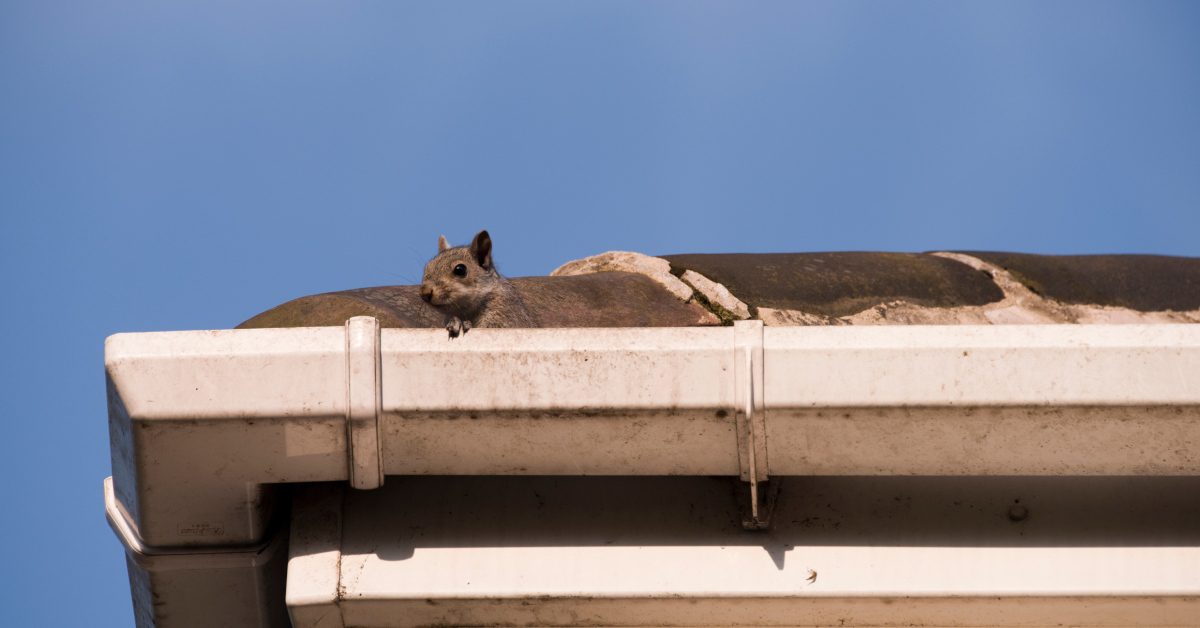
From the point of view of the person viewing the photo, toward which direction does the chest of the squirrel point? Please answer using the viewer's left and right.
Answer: facing the viewer and to the left of the viewer
